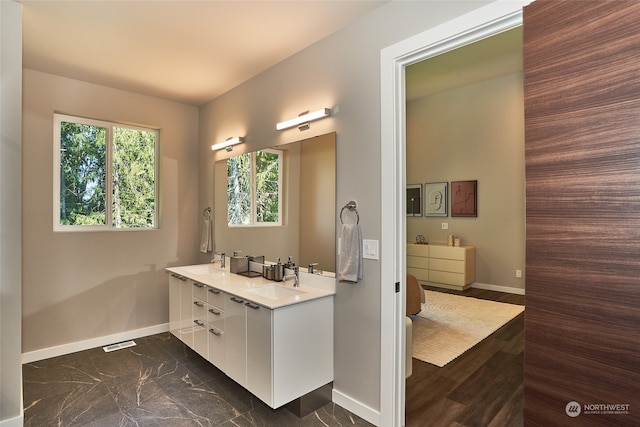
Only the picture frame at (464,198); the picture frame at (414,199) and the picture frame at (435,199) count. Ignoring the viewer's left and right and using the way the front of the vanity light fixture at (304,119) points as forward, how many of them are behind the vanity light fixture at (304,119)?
3

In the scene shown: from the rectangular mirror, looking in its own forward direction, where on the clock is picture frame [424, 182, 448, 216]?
The picture frame is roughly at 6 o'clock from the rectangular mirror.

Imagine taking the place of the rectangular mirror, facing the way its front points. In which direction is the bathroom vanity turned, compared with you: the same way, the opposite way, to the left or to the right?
the same way

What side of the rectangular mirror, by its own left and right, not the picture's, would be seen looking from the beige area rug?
back

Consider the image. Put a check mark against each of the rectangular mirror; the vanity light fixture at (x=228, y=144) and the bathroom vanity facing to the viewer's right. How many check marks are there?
0

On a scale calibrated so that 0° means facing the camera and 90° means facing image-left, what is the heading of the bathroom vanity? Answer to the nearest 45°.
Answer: approximately 45°

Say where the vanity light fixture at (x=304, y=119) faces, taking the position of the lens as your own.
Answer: facing the viewer and to the left of the viewer

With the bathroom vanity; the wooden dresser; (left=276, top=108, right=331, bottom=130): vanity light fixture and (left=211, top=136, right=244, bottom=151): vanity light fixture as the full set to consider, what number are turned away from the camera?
0
